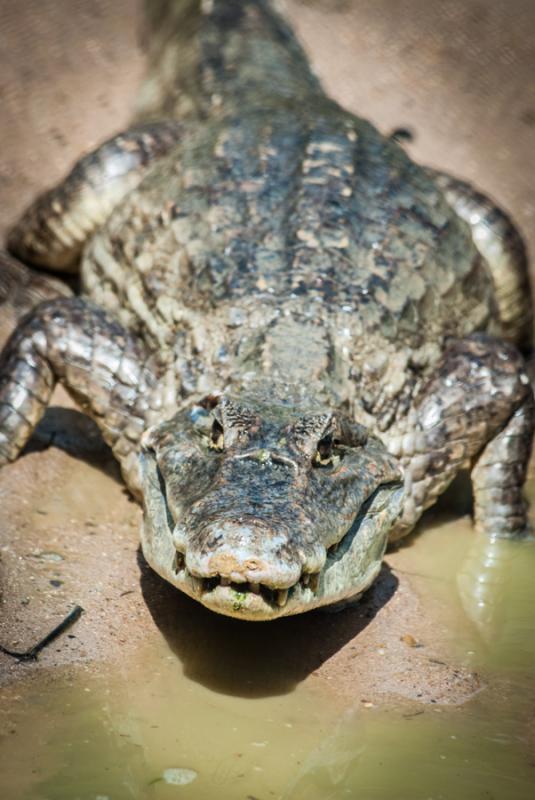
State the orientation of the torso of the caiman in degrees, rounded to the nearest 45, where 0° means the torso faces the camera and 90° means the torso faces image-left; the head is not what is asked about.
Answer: approximately 0°

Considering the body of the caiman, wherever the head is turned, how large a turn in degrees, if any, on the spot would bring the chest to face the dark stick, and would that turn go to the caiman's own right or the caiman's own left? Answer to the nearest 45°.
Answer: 0° — it already faces it
